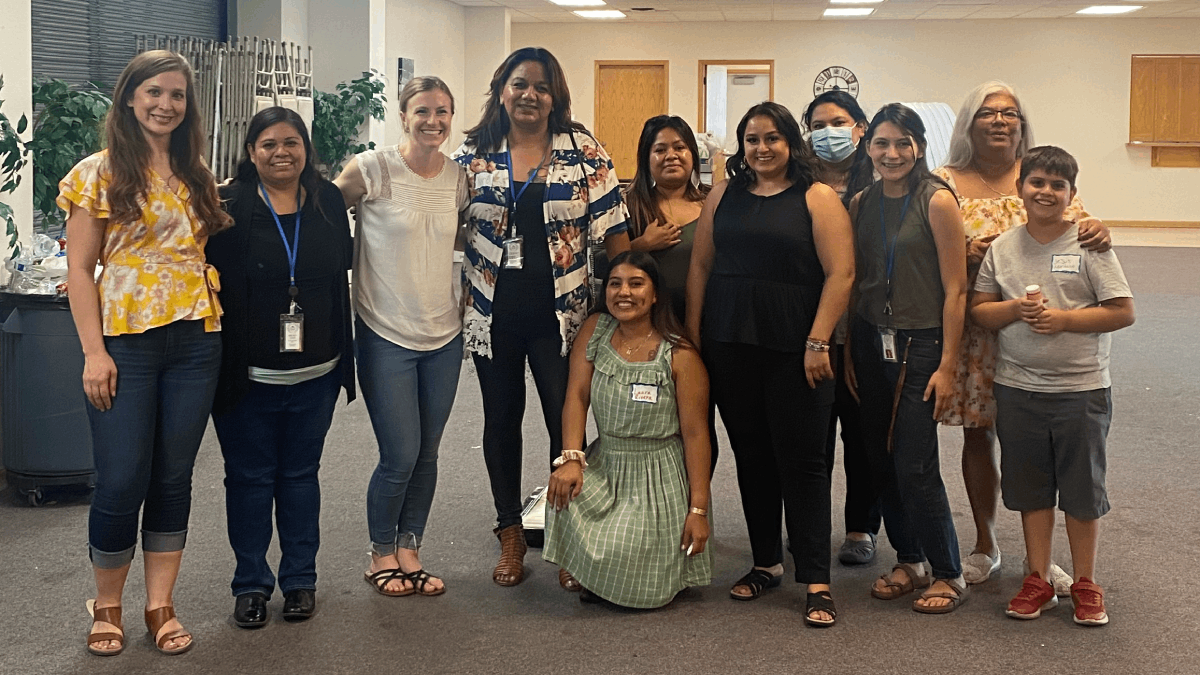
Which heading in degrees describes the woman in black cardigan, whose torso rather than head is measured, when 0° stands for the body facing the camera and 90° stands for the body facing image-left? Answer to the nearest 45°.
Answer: approximately 0°

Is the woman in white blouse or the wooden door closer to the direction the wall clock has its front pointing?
the woman in white blouse

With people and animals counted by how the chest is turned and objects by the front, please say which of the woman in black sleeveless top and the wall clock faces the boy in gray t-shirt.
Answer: the wall clock

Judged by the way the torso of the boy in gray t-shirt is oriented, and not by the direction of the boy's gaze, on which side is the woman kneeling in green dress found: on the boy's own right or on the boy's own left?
on the boy's own right

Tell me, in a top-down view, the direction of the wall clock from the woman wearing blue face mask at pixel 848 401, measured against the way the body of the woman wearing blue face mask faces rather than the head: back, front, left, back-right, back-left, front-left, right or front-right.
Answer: back

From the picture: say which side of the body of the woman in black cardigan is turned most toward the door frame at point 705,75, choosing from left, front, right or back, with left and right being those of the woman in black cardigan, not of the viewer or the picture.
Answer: back

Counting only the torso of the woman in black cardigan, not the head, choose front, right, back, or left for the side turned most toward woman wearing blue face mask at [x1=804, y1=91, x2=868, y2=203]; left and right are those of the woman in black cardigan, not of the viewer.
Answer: left

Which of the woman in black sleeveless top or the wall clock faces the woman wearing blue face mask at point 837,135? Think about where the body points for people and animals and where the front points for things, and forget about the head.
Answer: the wall clock

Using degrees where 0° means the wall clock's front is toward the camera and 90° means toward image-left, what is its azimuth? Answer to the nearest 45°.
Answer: approximately 0°
